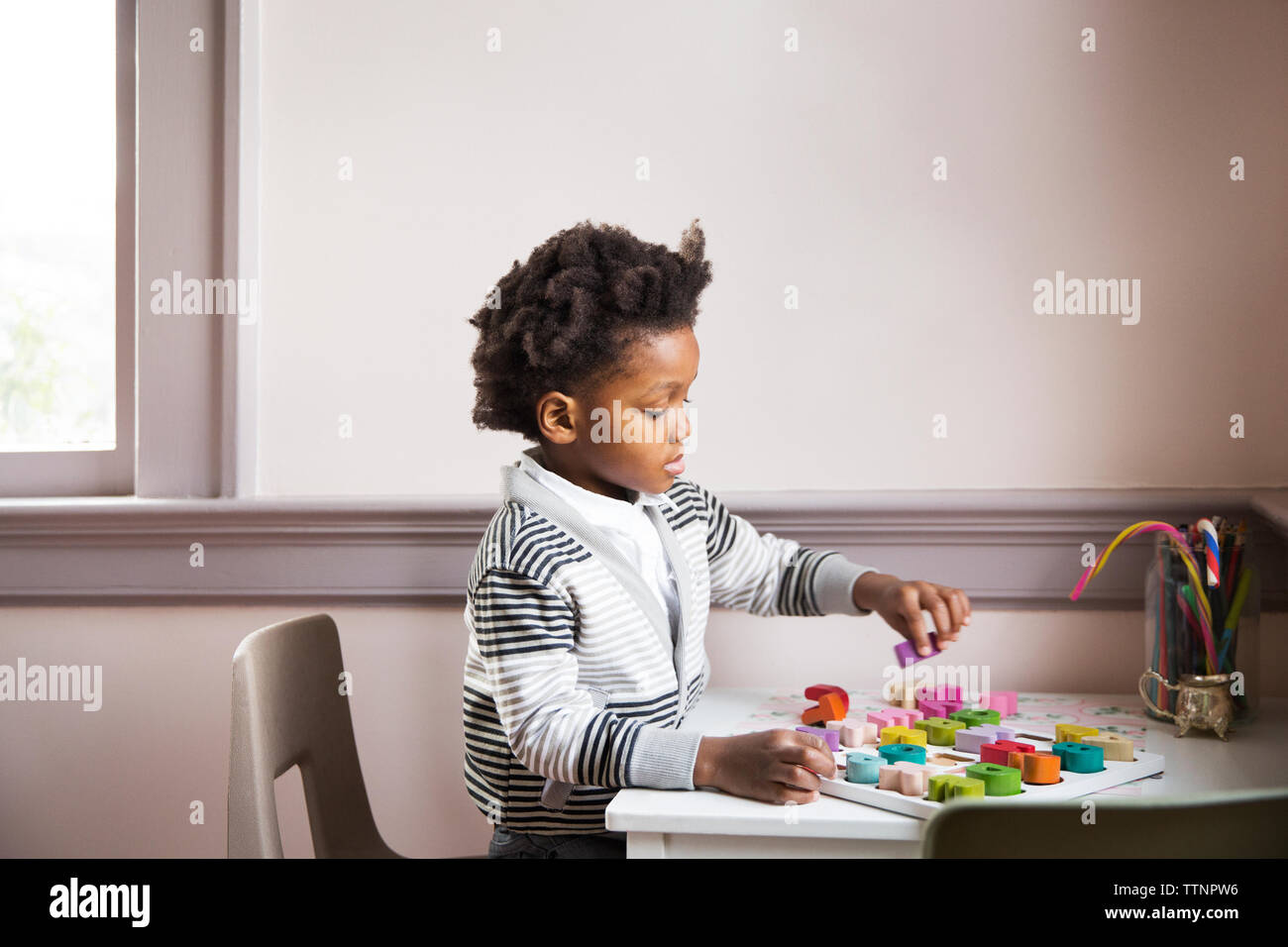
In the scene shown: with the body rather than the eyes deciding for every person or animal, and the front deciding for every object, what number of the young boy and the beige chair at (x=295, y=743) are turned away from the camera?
0

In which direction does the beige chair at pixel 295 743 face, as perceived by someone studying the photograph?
facing the viewer and to the right of the viewer

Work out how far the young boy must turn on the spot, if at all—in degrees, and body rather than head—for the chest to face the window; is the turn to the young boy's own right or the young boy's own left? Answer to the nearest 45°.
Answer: approximately 180°

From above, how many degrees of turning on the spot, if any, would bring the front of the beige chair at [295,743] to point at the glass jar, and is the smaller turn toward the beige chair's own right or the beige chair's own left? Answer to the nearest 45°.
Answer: approximately 45° to the beige chair's own left

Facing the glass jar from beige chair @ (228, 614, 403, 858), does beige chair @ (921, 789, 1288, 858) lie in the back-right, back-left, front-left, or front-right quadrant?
front-right

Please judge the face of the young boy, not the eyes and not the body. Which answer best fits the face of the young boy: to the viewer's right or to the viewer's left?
to the viewer's right

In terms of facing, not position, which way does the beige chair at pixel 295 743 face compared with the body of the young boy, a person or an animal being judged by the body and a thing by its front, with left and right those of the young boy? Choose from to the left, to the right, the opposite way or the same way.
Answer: the same way
